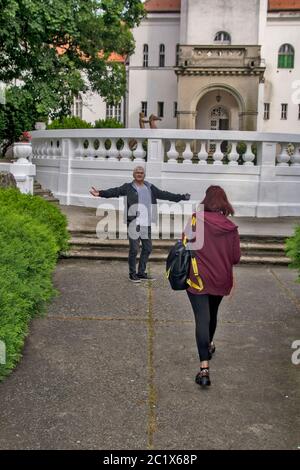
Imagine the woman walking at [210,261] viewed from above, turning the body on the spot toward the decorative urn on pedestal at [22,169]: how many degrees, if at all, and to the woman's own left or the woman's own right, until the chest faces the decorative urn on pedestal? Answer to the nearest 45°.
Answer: approximately 45° to the woman's own left

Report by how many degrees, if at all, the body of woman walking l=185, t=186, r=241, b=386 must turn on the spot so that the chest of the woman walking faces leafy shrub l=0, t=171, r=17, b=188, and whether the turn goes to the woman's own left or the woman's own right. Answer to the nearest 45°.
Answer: approximately 45° to the woman's own left

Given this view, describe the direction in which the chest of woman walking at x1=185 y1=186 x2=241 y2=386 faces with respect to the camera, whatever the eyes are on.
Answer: away from the camera

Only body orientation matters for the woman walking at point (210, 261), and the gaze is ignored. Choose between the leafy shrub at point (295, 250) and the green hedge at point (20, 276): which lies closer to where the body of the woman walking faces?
the leafy shrub

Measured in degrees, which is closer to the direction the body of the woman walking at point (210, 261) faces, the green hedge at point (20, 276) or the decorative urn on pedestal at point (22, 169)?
the decorative urn on pedestal

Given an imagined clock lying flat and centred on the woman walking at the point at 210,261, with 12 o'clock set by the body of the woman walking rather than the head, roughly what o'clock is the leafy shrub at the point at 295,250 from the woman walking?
The leafy shrub is roughly at 1 o'clock from the woman walking.

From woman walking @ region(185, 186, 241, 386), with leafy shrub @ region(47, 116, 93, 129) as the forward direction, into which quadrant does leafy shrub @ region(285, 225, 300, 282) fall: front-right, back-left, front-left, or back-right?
front-right

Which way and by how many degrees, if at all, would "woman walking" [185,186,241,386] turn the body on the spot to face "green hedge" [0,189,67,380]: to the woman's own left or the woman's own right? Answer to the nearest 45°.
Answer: approximately 90° to the woman's own left

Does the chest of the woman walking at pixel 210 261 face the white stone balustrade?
yes

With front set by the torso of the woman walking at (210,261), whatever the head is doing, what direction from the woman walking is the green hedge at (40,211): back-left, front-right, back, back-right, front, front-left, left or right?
front-left
